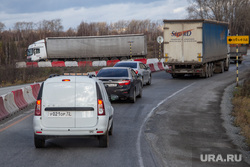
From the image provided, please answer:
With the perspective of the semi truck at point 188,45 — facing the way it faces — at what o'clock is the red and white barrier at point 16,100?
The red and white barrier is roughly at 7 o'clock from the semi truck.

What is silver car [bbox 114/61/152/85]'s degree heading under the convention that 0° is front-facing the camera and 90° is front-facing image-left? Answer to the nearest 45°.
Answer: approximately 225°

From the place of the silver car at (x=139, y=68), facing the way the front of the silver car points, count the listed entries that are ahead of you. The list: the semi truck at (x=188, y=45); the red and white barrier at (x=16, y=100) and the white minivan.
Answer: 1

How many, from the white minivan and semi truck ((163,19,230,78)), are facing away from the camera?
2

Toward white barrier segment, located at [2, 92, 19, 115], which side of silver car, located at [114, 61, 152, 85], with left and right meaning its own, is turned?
back

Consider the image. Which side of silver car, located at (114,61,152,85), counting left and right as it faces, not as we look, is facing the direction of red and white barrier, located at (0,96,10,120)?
back

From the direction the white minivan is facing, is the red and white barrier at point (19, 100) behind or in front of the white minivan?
in front

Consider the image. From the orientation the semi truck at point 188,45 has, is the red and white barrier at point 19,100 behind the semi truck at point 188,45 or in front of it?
behind

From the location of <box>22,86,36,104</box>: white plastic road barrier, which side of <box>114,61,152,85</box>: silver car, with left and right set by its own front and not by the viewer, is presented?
back

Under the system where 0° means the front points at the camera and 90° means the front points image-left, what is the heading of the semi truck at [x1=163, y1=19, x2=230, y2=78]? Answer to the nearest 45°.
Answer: approximately 180°

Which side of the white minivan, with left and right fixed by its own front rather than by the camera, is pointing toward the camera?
back

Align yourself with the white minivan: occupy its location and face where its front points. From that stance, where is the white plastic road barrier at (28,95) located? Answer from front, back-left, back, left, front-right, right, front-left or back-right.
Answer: front

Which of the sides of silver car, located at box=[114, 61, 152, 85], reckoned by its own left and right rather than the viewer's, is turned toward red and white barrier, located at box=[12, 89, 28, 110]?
back

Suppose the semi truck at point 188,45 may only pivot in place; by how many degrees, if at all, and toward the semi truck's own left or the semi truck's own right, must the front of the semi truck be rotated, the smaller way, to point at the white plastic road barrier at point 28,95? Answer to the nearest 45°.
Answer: approximately 135° to the semi truck's own left

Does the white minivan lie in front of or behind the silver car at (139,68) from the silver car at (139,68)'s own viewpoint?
behind
